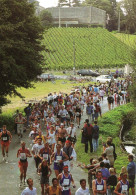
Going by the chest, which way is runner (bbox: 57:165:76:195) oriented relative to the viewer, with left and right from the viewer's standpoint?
facing the viewer

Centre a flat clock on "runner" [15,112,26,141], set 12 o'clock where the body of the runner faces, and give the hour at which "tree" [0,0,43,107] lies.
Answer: The tree is roughly at 6 o'clock from the runner.

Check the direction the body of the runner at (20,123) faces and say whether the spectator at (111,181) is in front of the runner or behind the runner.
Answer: in front

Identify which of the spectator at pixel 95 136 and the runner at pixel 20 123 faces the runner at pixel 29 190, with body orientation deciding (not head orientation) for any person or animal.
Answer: the runner at pixel 20 123

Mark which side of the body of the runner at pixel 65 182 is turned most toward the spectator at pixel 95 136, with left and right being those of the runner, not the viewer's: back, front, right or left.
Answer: back

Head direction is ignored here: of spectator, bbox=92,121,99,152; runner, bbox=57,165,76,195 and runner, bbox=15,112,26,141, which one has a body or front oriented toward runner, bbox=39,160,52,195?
runner, bbox=15,112,26,141

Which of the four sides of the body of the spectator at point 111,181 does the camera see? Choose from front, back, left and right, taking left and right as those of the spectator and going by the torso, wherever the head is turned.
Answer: back

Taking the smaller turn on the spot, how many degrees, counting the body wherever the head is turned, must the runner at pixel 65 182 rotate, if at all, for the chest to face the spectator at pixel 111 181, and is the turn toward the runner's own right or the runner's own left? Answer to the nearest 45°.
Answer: approximately 90° to the runner's own left

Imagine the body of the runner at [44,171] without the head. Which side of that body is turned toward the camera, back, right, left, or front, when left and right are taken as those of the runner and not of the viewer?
front

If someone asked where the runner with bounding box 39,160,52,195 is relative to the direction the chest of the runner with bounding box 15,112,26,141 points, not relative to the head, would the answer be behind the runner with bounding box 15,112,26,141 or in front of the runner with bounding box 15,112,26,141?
in front

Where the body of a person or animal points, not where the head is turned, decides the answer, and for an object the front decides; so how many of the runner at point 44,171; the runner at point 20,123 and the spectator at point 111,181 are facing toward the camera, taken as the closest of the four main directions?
2
